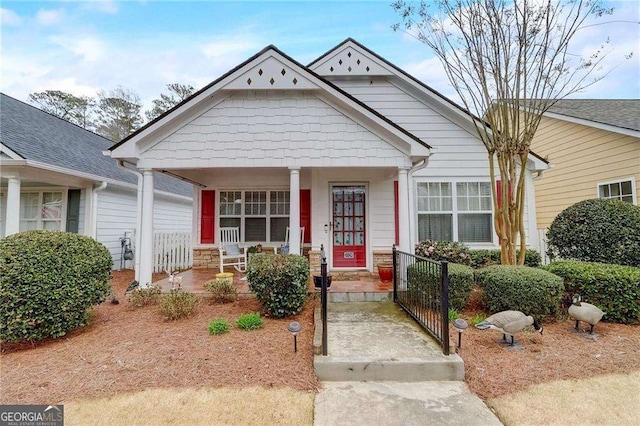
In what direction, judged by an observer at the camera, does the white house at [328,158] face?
facing the viewer

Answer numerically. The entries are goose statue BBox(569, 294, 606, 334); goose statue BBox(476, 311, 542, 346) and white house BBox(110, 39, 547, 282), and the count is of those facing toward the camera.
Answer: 1

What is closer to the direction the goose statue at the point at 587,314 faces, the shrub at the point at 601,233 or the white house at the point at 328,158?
the white house

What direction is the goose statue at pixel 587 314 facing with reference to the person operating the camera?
facing to the left of the viewer

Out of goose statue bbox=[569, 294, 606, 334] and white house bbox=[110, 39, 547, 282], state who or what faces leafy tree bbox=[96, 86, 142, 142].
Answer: the goose statue

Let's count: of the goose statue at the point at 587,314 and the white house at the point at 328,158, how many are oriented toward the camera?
1

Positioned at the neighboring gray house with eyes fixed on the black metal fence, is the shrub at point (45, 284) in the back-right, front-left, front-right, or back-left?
front-right

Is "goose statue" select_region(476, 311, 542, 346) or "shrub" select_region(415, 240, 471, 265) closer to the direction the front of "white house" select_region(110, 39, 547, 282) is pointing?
the goose statue

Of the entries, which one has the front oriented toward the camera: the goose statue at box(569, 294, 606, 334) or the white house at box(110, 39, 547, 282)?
the white house
